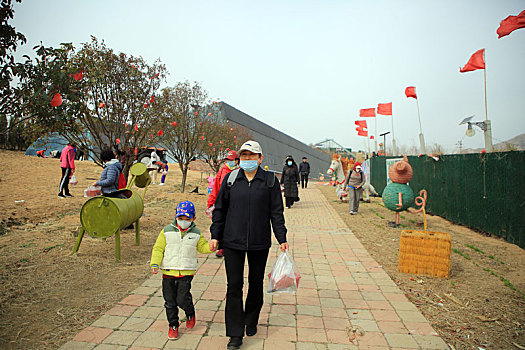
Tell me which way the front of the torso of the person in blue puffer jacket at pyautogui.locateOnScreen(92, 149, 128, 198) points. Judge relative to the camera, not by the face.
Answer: to the viewer's left

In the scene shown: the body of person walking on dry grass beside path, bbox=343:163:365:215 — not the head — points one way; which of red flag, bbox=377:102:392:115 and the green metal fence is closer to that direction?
the green metal fence

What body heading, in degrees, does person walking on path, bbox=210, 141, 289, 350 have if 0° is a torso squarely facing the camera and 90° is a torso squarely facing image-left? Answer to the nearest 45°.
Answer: approximately 0°

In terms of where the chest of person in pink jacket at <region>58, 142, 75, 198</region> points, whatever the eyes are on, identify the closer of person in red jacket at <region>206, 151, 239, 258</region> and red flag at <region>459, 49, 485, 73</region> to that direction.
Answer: the red flag

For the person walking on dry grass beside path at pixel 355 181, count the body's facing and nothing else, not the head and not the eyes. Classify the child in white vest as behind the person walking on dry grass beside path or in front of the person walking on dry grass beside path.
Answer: in front

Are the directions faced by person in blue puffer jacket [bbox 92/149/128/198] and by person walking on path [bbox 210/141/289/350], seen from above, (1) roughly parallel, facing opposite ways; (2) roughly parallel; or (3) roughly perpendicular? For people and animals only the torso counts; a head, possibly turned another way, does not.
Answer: roughly perpendicular

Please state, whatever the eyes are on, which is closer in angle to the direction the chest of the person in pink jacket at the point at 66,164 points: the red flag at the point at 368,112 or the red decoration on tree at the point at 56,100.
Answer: the red flag

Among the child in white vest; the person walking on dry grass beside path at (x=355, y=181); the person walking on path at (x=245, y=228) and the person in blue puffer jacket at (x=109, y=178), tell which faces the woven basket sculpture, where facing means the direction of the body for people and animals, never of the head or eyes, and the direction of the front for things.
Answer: the person walking on dry grass beside path at (x=355, y=181)

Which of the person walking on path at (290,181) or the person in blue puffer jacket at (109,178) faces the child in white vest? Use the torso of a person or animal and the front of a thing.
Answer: the person walking on path at (290,181)
